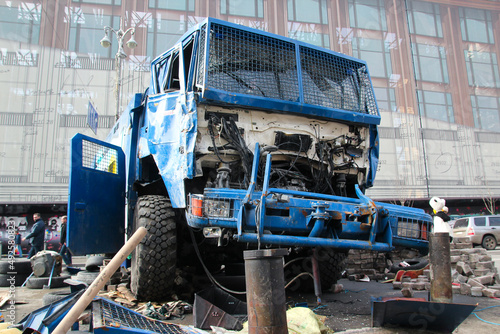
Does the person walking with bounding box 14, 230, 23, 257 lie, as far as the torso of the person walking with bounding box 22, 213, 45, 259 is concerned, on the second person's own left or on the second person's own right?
on the second person's own right

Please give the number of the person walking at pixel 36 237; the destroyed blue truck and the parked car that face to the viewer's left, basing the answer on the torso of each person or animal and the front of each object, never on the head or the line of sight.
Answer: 1

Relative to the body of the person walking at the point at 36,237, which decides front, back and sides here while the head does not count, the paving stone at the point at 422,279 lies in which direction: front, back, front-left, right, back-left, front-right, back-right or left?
back-left

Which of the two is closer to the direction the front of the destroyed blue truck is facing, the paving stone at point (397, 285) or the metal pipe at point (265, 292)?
the metal pipe

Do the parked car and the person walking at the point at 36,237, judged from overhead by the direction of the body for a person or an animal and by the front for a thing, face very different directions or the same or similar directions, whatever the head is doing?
very different directions

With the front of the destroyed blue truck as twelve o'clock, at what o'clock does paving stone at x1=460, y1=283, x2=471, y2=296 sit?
The paving stone is roughly at 10 o'clock from the destroyed blue truck.

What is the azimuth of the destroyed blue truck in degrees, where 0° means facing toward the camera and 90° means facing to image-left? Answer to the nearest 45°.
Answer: approximately 315°

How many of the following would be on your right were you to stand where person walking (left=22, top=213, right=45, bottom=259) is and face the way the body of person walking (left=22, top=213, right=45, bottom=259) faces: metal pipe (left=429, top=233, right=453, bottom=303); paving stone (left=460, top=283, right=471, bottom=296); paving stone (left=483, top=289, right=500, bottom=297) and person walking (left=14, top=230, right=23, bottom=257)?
1
